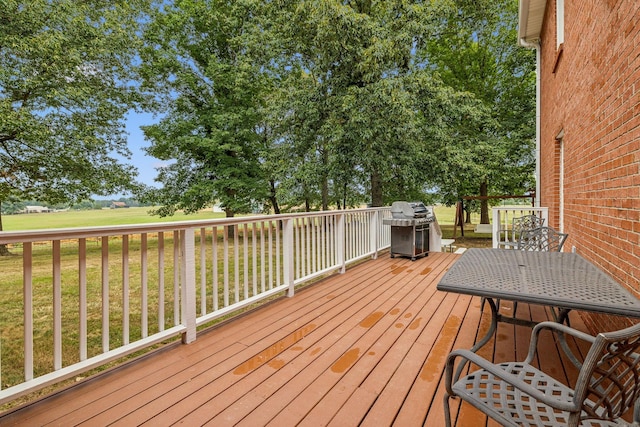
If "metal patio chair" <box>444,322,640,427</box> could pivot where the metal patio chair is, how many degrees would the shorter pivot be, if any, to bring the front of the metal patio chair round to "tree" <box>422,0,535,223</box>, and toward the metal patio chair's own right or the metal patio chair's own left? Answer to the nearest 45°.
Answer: approximately 45° to the metal patio chair's own right

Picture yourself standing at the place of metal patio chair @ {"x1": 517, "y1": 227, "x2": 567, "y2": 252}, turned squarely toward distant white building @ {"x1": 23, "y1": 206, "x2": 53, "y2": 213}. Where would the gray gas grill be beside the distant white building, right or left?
right

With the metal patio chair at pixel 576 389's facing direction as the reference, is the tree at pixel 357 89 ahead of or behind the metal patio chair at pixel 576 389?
ahead

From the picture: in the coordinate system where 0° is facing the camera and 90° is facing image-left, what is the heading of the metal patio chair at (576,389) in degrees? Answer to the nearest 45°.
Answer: approximately 135°

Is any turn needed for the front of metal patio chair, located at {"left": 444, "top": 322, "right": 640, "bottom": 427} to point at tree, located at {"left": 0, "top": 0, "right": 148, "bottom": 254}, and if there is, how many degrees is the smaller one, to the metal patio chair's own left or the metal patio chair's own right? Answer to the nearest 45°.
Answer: approximately 45° to the metal patio chair's own left

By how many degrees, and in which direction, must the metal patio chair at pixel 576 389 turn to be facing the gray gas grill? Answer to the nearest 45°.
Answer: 0° — it already faces it

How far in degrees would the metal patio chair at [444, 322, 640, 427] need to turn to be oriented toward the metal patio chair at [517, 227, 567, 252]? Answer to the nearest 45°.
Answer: approximately 45° to its right

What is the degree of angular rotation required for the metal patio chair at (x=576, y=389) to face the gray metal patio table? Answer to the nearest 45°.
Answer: approximately 45° to its right

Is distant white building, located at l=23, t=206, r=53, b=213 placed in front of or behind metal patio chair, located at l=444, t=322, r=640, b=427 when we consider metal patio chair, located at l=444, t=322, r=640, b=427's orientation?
in front
